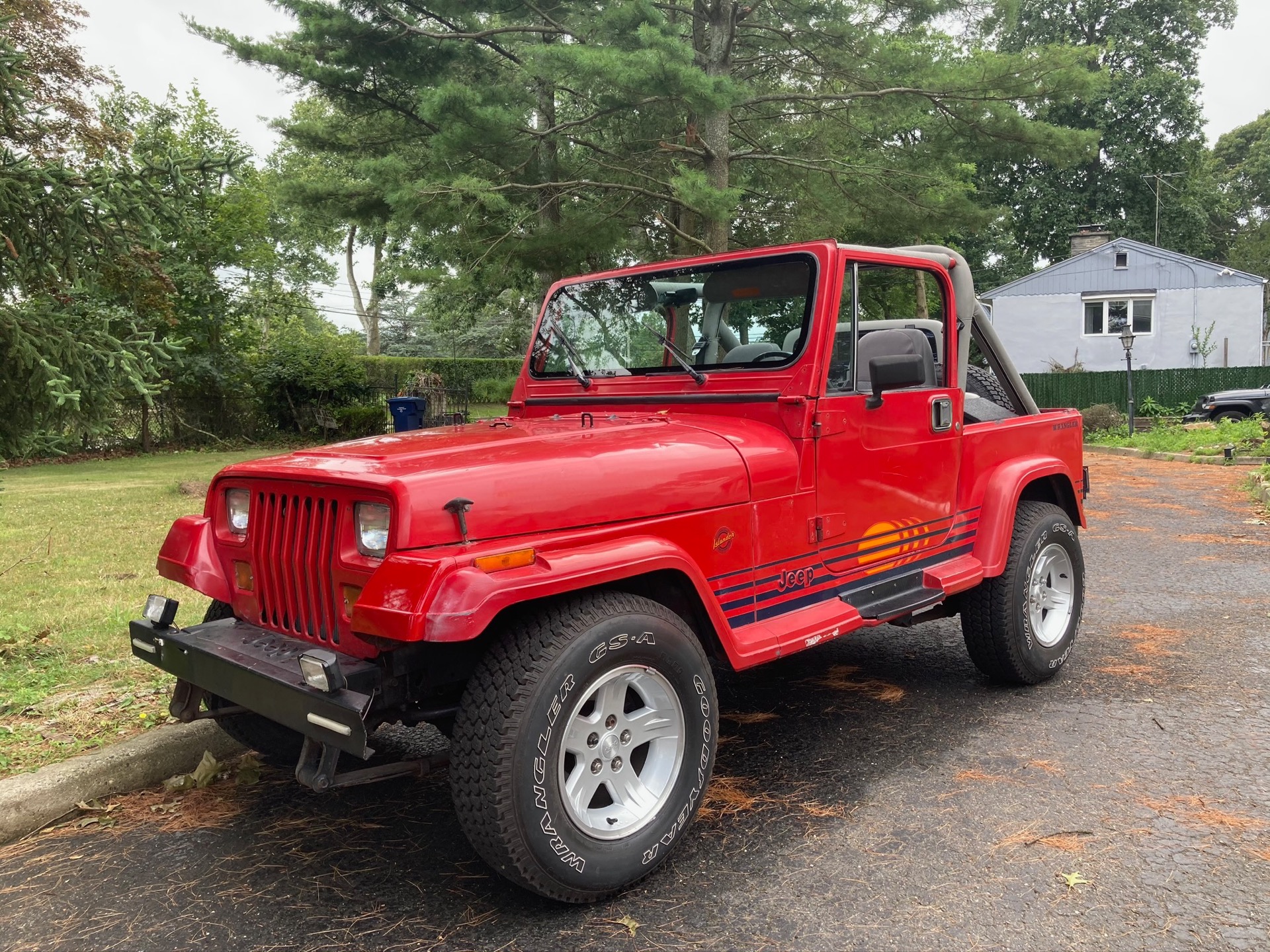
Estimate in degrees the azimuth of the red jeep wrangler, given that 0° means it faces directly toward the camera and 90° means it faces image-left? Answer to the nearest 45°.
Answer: approximately 45°

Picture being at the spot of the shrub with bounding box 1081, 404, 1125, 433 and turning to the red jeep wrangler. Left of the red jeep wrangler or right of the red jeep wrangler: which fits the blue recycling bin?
right

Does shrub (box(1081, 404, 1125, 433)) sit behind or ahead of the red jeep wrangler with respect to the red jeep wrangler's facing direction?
behind

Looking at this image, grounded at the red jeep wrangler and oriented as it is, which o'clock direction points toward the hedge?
The hedge is roughly at 4 o'clock from the red jeep wrangler.

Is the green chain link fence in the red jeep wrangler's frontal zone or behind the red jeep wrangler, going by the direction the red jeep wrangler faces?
behind

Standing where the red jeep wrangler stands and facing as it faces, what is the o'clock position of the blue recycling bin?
The blue recycling bin is roughly at 4 o'clock from the red jeep wrangler.

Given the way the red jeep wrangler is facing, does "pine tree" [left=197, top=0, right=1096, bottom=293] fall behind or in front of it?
behind

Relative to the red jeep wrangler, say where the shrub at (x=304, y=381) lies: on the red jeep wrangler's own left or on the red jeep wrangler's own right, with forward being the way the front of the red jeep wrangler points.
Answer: on the red jeep wrangler's own right

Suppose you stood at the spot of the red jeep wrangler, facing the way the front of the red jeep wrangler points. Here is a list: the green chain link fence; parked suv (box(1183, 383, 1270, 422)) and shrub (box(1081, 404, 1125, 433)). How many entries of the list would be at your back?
3

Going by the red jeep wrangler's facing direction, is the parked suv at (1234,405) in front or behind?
behind

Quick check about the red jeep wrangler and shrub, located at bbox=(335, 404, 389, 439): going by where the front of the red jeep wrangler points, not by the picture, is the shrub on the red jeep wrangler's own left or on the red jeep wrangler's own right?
on the red jeep wrangler's own right

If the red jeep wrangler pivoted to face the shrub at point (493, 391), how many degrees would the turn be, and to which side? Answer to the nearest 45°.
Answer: approximately 135° to its right

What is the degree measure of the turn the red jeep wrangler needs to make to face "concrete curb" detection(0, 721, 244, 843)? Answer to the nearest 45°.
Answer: approximately 45° to its right

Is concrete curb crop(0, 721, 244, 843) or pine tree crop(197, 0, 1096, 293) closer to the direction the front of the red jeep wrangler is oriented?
the concrete curb
